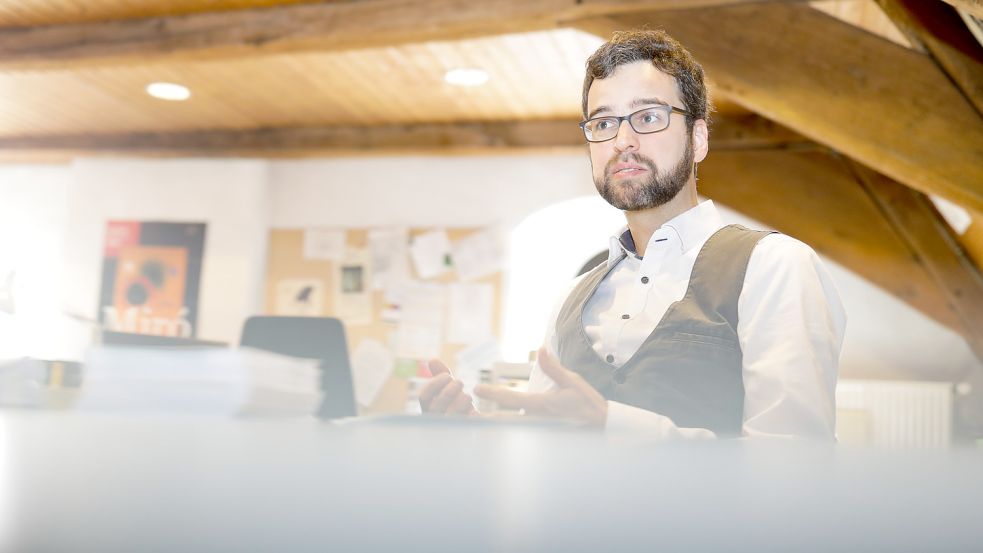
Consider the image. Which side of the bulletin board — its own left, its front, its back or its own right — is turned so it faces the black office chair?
front

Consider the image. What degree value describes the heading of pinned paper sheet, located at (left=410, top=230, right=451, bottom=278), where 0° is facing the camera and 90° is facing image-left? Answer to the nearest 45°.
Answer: approximately 0°

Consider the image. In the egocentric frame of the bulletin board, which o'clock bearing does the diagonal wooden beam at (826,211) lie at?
The diagonal wooden beam is roughly at 10 o'clock from the bulletin board.

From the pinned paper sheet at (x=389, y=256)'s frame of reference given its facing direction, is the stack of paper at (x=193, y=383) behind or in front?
in front

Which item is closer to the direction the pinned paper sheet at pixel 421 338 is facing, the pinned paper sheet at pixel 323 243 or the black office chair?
the black office chair

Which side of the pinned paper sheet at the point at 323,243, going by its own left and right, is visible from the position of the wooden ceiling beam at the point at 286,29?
front

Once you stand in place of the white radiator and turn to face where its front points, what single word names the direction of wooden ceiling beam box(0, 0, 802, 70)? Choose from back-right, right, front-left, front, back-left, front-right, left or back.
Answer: front-right

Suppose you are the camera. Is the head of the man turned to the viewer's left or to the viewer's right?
to the viewer's left
